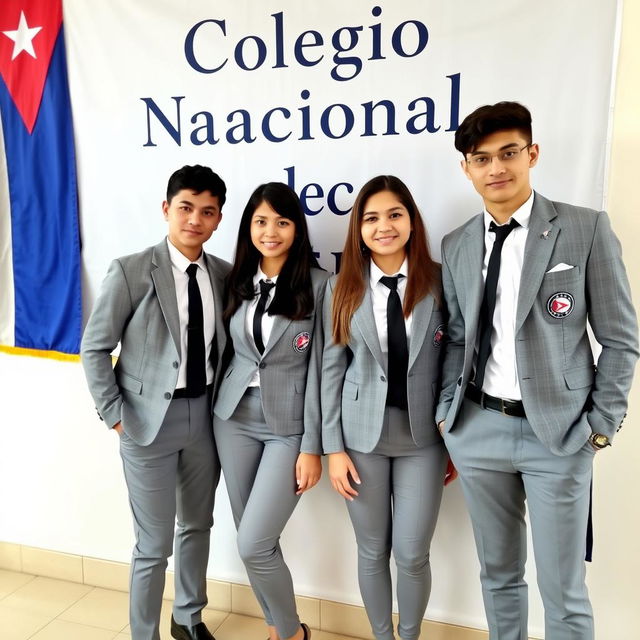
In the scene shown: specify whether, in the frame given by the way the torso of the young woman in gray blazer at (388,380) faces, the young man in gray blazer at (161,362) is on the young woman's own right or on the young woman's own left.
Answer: on the young woman's own right

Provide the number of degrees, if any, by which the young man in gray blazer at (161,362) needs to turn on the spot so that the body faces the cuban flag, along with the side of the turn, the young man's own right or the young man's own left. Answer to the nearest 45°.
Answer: approximately 180°

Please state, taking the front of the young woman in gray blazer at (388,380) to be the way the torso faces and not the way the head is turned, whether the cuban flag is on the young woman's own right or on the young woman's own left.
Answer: on the young woman's own right

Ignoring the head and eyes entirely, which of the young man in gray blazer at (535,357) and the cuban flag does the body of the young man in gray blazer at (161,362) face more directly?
the young man in gray blazer

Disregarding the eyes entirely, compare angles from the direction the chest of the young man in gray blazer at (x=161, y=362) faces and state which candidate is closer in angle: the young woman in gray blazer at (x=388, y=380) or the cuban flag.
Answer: the young woman in gray blazer
